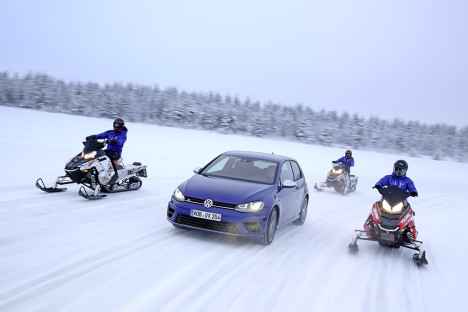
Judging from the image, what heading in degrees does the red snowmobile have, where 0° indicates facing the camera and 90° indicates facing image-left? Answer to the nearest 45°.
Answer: approximately 0°

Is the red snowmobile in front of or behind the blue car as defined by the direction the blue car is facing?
behind

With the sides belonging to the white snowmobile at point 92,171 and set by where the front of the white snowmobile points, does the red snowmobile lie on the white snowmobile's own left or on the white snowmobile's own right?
on the white snowmobile's own left

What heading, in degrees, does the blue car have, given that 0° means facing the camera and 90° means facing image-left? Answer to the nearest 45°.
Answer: approximately 45°

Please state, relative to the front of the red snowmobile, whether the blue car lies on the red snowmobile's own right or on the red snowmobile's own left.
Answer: on the red snowmobile's own right

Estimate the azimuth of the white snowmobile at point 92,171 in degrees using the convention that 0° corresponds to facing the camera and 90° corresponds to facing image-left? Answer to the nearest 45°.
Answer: approximately 45°

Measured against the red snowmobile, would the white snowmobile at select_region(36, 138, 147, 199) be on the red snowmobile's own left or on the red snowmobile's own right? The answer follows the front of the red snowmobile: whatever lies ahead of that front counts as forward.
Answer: on the red snowmobile's own right
